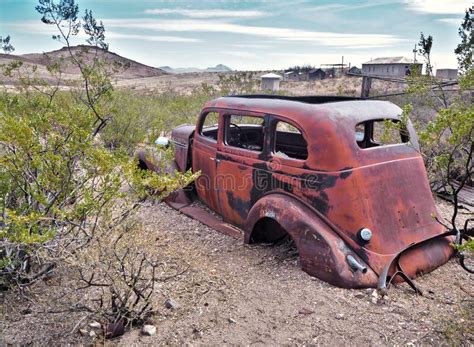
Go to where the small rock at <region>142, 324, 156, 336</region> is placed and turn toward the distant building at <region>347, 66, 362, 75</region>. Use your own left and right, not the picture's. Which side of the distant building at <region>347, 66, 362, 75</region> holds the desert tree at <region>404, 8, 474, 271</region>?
right

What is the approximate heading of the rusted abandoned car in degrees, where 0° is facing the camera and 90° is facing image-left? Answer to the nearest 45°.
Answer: approximately 135°

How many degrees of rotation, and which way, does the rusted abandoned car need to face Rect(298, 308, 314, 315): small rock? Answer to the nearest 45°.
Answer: approximately 135° to its left

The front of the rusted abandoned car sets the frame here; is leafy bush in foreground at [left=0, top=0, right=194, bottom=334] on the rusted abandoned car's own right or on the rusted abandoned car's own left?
on the rusted abandoned car's own left

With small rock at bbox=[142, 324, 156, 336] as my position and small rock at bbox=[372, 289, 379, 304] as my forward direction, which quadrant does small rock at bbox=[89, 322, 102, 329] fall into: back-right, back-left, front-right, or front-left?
back-left

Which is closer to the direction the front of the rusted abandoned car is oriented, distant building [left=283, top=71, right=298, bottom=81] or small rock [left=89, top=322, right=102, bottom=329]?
the distant building

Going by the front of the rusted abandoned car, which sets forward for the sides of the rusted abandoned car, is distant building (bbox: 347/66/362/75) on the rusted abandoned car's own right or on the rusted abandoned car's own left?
on the rusted abandoned car's own right

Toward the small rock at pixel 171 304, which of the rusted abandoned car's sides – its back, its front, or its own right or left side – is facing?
left

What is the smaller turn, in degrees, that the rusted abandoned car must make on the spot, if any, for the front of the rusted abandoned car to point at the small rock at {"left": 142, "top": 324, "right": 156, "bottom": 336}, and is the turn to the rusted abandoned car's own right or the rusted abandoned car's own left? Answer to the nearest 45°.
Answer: approximately 90° to the rusted abandoned car's own left

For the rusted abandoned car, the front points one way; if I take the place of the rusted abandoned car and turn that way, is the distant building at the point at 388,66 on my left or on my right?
on my right

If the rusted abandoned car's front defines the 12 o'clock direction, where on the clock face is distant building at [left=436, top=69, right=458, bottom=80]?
The distant building is roughly at 2 o'clock from the rusted abandoned car.
